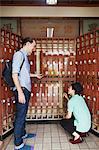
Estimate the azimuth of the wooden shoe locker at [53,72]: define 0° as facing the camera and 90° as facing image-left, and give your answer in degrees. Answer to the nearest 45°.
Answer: approximately 0°

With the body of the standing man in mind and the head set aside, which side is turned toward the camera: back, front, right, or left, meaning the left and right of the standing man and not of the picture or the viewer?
right

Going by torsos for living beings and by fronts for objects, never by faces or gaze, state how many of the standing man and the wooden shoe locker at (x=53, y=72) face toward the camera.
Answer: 1

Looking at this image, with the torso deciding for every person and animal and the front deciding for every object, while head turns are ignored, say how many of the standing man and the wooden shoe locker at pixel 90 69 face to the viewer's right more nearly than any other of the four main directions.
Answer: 1

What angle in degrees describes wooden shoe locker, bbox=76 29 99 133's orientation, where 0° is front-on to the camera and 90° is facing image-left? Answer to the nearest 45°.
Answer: approximately 45°
